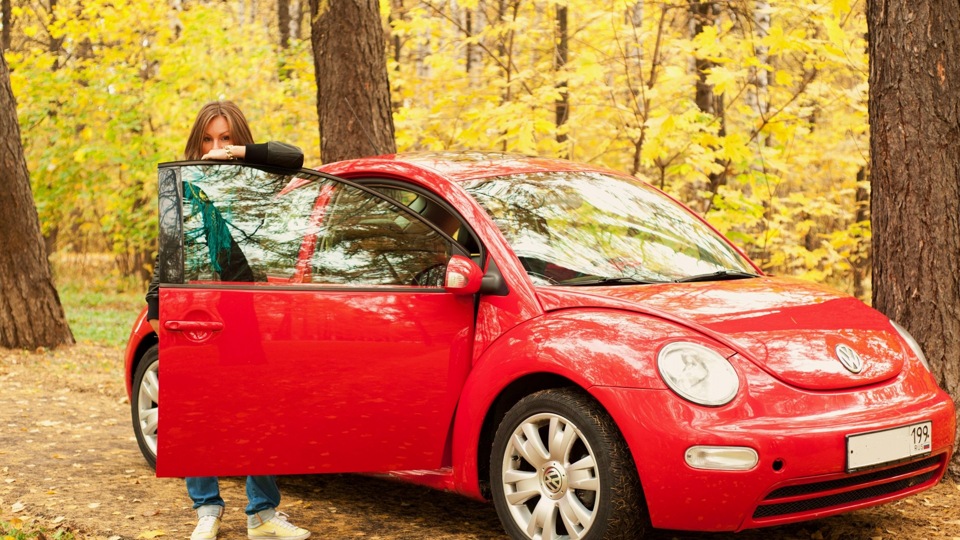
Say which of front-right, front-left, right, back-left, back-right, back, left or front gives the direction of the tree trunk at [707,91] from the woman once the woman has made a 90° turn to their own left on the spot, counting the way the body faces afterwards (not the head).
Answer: front-left

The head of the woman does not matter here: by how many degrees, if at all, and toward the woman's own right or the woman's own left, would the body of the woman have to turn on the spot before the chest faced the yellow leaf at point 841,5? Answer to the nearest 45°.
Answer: approximately 135° to the woman's own left

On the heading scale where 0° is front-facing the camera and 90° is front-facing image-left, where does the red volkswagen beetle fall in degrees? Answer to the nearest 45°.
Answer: approximately 315°

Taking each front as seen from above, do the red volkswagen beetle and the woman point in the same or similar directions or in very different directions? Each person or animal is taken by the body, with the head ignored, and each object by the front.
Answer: same or similar directions

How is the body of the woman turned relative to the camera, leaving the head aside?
toward the camera

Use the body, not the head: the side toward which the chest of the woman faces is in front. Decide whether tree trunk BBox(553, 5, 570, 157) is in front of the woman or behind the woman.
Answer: behind

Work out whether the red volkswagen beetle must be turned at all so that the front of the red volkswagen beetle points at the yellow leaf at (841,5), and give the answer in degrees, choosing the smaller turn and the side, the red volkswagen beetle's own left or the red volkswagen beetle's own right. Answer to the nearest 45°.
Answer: approximately 90° to the red volkswagen beetle's own left

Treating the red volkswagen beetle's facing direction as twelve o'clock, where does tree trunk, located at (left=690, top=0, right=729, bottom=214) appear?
The tree trunk is roughly at 8 o'clock from the red volkswagen beetle.

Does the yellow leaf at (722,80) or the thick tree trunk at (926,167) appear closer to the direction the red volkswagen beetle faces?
the thick tree trunk

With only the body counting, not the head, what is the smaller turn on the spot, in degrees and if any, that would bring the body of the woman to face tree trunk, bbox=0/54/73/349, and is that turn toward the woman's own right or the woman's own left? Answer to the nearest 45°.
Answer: approximately 180°

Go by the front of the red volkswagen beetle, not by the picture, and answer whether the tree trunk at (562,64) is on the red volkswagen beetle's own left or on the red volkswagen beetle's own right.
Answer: on the red volkswagen beetle's own left

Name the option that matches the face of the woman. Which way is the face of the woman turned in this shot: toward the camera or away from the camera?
toward the camera

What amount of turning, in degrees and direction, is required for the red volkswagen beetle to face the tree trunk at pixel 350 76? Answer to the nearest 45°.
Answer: approximately 135° to its left
